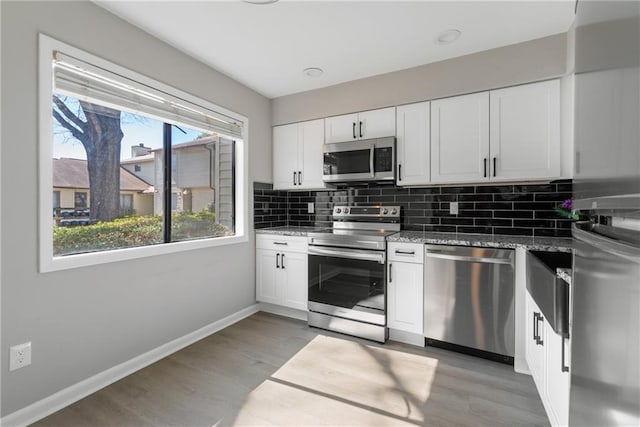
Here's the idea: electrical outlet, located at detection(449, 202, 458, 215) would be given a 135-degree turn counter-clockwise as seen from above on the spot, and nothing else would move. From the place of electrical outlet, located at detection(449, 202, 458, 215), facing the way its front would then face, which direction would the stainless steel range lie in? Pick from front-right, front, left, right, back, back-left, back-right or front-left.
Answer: back

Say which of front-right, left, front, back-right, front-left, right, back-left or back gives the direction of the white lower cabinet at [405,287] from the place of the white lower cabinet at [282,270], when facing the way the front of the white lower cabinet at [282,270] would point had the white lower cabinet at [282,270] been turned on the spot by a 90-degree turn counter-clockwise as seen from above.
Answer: front

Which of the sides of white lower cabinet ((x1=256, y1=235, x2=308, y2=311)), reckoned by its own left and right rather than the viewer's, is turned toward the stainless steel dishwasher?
left

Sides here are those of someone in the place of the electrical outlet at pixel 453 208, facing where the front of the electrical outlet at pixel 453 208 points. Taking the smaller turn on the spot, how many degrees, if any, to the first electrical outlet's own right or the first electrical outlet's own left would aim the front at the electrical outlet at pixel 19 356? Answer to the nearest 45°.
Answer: approximately 45° to the first electrical outlet's own right

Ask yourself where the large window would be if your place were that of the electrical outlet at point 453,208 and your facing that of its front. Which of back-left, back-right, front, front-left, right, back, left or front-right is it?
front-right

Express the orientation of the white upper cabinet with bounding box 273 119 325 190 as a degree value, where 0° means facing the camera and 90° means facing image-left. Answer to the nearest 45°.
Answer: approximately 45°

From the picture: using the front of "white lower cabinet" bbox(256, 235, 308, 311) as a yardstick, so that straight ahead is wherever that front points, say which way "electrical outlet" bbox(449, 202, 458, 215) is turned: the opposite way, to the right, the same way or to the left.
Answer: the same way

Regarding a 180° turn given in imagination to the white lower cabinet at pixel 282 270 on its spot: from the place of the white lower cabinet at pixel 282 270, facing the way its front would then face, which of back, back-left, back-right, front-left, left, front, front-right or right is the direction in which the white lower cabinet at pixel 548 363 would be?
right

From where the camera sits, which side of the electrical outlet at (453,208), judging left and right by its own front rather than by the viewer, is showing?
front

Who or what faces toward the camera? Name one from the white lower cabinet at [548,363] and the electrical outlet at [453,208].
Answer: the electrical outlet

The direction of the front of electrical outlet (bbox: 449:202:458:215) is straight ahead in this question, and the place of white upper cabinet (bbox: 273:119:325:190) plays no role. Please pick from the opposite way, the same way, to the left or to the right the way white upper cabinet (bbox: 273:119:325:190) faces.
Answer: the same way

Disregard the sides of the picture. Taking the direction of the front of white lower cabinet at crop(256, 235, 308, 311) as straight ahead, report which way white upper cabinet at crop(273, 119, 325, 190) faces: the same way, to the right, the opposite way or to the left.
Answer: the same way

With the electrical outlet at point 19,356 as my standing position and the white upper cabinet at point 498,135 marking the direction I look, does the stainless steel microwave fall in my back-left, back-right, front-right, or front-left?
front-left

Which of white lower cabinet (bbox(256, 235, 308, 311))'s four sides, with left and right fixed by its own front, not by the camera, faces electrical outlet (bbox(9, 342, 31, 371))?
front

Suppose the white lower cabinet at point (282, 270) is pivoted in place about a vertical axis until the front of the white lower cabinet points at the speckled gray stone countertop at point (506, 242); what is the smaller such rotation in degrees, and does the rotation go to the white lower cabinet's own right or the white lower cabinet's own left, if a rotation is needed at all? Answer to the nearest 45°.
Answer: approximately 90° to the white lower cabinet's own left

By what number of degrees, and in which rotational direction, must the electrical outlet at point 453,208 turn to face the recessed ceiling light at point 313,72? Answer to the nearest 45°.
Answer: approximately 45° to its right

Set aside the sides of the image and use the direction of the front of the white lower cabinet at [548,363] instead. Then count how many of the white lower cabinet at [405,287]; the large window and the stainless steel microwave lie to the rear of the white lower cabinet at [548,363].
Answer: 0

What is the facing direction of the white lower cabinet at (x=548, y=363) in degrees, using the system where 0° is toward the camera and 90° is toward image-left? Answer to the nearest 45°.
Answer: approximately 90°
